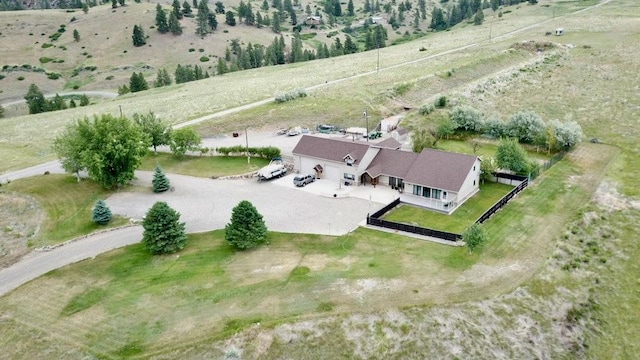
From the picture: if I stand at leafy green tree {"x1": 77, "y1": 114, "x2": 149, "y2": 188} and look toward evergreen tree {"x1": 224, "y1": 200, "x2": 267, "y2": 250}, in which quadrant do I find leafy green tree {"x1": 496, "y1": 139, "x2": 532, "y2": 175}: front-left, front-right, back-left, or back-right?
front-left

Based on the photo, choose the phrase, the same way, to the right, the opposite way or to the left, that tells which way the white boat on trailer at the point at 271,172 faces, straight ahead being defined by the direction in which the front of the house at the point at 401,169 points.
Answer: the same way

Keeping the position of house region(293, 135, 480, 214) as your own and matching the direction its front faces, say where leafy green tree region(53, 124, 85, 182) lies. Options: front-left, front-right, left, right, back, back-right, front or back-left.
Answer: front-right

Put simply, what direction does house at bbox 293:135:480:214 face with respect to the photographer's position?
facing the viewer and to the left of the viewer

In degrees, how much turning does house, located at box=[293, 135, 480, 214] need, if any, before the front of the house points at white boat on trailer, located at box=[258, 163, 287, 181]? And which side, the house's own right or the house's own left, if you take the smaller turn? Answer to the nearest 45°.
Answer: approximately 45° to the house's own right

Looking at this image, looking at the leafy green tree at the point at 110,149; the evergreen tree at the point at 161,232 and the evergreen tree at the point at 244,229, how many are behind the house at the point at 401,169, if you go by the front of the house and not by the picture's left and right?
0

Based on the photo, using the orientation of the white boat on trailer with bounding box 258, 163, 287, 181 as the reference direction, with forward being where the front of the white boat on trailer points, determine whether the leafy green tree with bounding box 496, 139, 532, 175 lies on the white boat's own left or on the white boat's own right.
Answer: on the white boat's own left

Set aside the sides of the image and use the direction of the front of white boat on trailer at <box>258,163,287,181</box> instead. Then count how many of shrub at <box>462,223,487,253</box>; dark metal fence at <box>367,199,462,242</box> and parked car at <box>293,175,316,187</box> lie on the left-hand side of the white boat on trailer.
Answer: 3

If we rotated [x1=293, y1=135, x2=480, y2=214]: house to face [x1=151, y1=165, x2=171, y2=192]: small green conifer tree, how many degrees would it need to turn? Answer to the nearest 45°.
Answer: approximately 45° to its right

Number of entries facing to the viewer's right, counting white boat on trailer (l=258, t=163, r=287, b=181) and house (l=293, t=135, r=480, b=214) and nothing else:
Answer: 0

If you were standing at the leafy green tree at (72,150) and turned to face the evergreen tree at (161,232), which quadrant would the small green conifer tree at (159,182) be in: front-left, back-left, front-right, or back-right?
front-left

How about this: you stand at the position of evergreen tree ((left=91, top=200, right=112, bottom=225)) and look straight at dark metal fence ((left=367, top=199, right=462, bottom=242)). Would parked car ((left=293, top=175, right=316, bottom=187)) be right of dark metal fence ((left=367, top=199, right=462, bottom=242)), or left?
left
